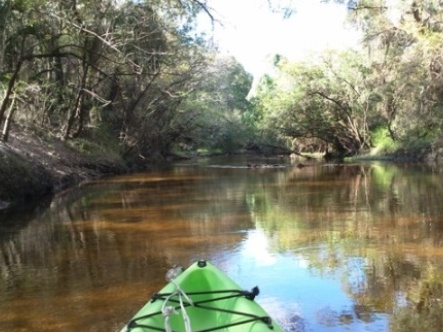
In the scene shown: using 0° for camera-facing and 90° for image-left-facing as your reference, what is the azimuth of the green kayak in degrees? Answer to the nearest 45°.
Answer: approximately 180°
